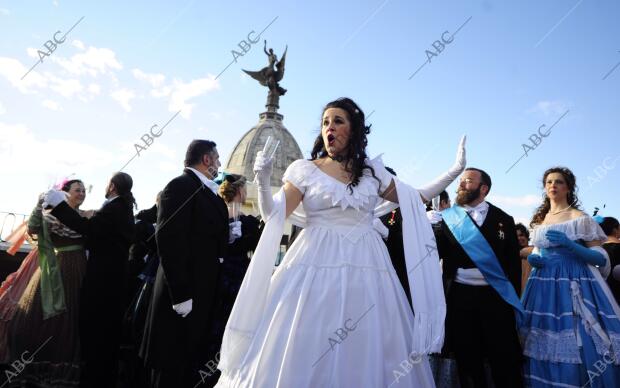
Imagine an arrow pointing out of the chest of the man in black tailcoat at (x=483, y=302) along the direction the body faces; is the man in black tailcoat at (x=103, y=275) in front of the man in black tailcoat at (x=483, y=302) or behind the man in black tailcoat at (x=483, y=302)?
in front

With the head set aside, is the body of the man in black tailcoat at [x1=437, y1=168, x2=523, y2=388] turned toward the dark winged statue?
no

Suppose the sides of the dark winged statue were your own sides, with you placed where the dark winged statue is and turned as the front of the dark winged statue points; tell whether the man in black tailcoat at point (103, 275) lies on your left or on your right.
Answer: on your right

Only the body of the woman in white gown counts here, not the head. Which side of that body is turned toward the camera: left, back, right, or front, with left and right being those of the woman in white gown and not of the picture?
front

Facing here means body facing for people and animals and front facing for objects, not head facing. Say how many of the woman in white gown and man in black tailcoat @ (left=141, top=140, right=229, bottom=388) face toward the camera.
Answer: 1

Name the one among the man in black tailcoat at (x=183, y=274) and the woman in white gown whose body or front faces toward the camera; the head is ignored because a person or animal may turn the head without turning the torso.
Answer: the woman in white gown

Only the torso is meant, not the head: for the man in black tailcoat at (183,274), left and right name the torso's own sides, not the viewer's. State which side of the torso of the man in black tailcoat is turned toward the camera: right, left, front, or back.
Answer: right

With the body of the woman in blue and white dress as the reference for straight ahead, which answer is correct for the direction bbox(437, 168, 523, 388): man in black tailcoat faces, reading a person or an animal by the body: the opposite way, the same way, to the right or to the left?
the same way

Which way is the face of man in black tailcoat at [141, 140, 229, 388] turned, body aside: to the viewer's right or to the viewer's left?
to the viewer's right

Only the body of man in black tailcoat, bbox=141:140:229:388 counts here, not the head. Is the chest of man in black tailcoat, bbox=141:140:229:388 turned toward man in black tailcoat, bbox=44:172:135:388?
no

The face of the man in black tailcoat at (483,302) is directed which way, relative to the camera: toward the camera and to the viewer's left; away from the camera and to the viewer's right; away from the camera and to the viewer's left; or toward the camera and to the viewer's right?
toward the camera and to the viewer's left

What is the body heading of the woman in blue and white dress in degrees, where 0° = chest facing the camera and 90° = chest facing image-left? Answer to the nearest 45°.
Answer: approximately 45°

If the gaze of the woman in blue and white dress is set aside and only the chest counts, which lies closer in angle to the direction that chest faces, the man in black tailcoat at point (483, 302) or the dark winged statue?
the man in black tailcoat

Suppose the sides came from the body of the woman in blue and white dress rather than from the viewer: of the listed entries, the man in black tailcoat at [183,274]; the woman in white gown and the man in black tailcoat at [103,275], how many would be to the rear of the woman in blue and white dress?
0

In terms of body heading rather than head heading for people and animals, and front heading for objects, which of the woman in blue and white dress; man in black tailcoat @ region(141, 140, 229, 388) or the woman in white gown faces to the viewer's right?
the man in black tailcoat
